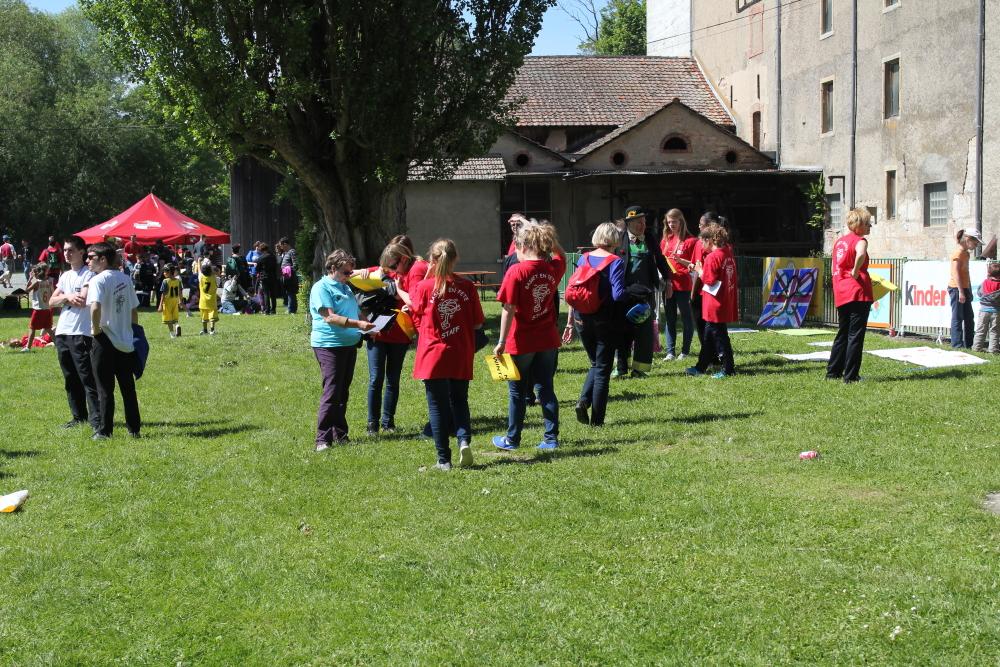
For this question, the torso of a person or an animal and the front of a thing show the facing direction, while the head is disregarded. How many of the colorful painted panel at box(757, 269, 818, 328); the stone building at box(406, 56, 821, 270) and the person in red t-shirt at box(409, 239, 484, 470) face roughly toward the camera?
2

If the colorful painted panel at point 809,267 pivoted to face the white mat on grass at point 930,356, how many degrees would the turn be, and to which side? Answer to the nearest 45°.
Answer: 0° — it already faces it

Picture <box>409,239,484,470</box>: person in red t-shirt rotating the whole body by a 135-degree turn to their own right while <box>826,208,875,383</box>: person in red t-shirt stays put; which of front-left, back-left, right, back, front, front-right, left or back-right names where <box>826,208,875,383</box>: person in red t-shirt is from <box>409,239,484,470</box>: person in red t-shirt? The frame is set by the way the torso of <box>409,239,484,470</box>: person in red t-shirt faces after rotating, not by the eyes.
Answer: left

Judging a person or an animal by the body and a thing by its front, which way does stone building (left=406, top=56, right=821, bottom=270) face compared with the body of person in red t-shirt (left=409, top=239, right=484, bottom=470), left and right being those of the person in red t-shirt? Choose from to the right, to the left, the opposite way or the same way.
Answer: the opposite way

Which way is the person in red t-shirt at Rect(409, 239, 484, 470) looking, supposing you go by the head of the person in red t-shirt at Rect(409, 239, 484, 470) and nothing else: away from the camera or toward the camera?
away from the camera

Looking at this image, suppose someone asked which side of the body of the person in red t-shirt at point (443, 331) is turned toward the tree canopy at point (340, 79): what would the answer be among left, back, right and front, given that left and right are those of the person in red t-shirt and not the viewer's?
front

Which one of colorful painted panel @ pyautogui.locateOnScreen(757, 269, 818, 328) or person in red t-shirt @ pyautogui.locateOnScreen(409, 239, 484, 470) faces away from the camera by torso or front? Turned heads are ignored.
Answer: the person in red t-shirt

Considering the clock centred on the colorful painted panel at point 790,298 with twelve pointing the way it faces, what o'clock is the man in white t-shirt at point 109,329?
The man in white t-shirt is roughly at 1 o'clock from the colorful painted panel.

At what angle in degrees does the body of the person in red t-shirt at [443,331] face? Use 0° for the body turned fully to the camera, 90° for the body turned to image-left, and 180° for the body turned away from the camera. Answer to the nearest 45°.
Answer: approximately 180°

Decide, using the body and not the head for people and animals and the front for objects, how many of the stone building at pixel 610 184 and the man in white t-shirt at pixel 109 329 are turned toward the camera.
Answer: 1

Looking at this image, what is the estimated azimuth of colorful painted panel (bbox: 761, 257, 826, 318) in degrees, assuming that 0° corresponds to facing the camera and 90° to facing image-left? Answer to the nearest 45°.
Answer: approximately 0°

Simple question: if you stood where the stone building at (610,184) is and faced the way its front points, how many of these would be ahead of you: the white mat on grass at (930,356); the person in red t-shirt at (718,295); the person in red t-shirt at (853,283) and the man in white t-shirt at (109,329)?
4

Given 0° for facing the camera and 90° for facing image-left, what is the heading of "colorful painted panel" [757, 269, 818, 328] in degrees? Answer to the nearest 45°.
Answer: approximately 0°

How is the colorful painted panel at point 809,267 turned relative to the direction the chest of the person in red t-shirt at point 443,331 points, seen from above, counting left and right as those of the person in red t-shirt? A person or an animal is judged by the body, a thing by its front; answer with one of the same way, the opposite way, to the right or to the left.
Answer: the opposite way

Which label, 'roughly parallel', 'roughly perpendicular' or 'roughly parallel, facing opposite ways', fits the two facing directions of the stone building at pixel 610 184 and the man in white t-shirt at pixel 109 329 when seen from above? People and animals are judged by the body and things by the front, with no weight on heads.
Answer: roughly perpendicular
